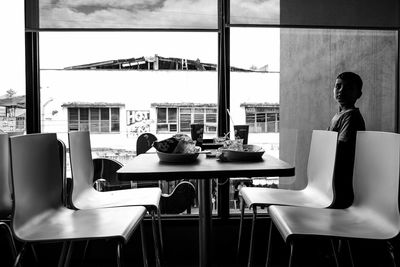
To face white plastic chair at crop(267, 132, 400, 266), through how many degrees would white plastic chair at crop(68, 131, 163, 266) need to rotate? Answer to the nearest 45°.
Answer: approximately 45° to its right

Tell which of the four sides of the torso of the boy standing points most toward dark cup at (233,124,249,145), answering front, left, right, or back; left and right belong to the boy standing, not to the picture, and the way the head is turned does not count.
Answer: front

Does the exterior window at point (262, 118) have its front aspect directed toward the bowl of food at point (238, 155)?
yes

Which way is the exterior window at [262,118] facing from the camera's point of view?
toward the camera

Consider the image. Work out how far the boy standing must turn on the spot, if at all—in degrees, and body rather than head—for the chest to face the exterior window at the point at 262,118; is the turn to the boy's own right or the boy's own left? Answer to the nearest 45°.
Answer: approximately 90° to the boy's own right

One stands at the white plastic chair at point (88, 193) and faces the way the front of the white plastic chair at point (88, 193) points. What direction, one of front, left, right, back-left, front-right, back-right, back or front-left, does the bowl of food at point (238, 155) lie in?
front-right

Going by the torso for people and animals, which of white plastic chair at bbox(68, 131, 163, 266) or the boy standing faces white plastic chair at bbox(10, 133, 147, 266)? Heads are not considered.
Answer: the boy standing

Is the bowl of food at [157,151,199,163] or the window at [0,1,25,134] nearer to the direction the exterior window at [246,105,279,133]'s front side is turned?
the bowl of food

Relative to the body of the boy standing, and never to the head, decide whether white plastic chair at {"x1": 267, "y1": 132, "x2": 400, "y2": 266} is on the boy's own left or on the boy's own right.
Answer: on the boy's own left

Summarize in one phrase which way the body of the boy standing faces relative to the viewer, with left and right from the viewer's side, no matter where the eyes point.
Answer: facing the viewer and to the left of the viewer
